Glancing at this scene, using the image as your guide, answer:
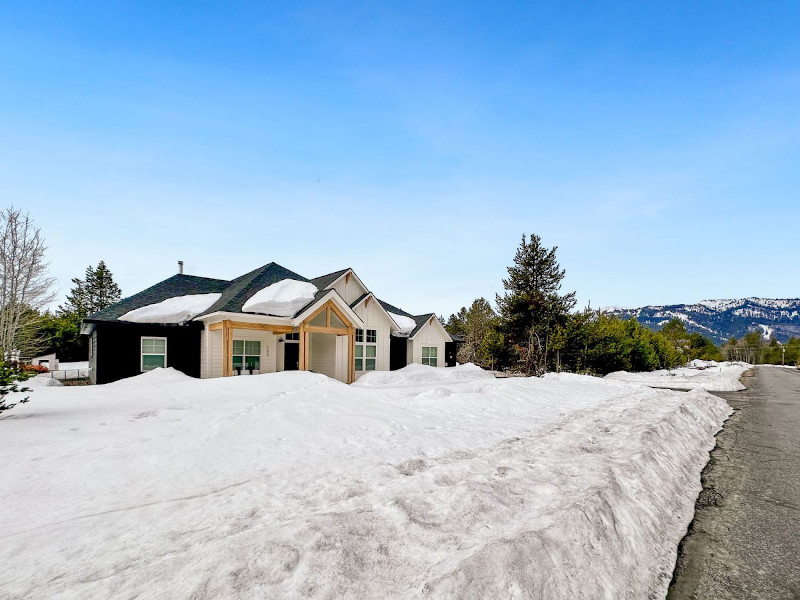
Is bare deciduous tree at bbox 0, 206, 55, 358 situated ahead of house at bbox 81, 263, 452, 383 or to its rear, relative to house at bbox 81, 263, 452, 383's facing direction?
to the rear

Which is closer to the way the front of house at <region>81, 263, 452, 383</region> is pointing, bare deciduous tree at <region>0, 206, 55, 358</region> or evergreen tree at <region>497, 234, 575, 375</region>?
the evergreen tree

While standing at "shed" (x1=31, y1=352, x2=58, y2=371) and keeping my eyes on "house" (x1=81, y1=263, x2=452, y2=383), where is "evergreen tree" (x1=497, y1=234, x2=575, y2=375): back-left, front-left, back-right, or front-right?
front-left

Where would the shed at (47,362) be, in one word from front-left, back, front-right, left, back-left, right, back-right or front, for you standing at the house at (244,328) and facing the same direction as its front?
back

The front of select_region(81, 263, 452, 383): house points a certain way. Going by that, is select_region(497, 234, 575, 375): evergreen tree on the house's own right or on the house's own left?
on the house's own left

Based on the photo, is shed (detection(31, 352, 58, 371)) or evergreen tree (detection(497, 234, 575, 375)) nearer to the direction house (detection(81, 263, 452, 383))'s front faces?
the evergreen tree

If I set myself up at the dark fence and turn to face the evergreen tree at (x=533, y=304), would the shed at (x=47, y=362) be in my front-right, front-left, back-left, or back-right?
back-left

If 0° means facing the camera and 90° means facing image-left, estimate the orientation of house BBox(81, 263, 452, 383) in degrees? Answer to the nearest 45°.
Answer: approximately 315°

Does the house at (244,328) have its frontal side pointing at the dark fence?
no
